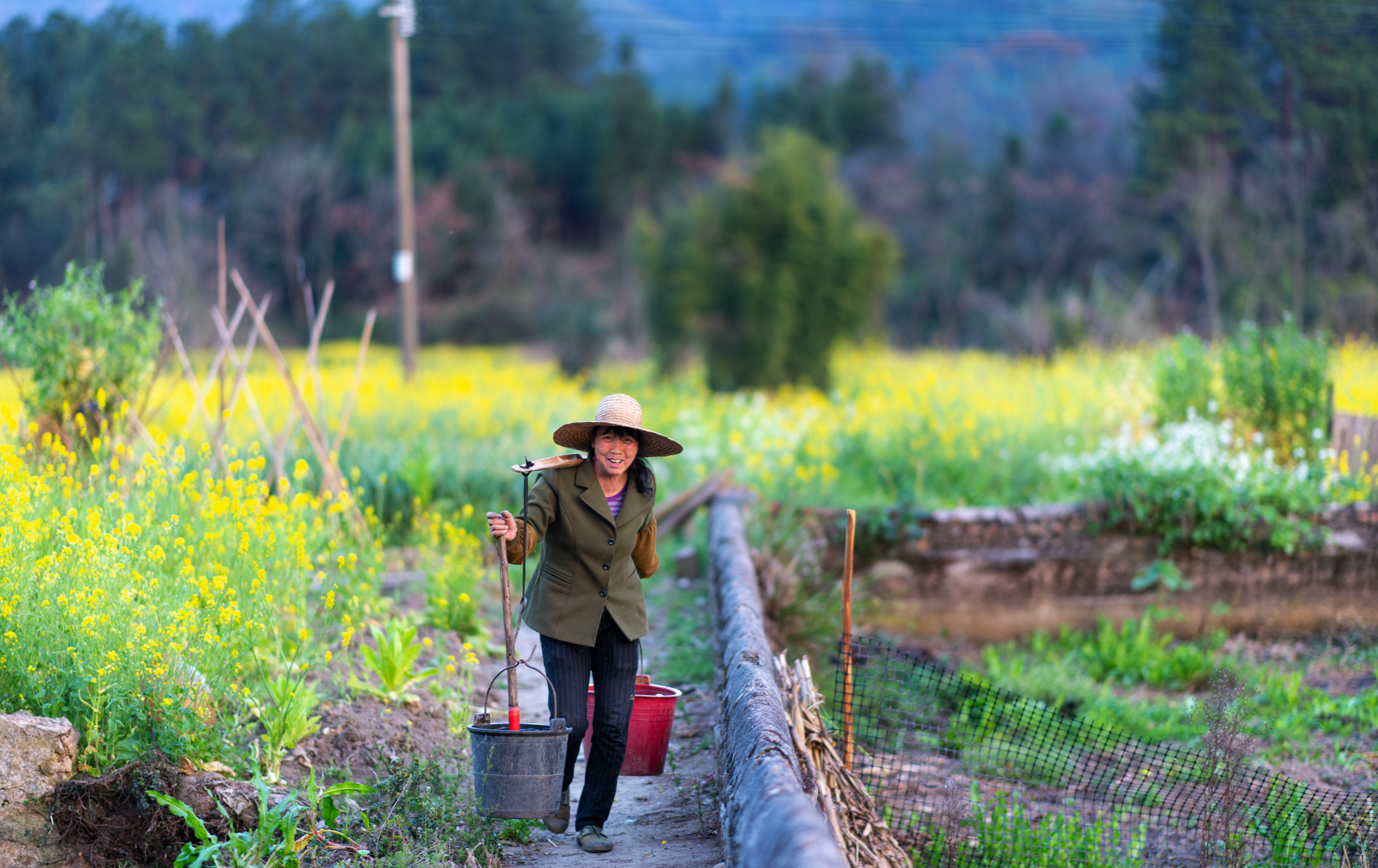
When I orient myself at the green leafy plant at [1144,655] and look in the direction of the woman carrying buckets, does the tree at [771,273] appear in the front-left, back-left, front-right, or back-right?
back-right

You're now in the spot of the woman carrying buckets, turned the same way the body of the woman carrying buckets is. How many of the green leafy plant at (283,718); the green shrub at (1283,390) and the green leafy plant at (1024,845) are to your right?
1

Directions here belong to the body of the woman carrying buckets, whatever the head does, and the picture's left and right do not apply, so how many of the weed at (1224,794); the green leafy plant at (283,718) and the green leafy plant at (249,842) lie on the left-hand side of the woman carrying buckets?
1

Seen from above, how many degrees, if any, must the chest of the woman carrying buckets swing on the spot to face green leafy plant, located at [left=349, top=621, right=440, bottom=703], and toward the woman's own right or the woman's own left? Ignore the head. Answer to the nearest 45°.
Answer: approximately 135° to the woman's own right

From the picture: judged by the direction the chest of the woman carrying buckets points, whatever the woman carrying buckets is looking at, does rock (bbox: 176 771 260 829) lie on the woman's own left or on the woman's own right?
on the woman's own right

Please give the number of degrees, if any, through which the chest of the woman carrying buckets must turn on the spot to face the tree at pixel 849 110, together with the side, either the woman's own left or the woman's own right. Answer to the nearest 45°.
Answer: approximately 180°

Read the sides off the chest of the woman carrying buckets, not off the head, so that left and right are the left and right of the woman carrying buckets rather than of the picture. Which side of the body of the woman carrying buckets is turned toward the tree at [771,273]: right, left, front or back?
back

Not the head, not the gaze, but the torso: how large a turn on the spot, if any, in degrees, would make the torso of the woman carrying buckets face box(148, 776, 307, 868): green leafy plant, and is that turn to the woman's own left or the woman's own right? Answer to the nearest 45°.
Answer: approximately 45° to the woman's own right

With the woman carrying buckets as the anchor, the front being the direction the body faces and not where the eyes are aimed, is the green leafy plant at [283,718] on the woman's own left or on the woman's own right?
on the woman's own right

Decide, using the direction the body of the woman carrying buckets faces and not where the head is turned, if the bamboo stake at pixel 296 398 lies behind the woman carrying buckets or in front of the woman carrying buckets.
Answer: behind

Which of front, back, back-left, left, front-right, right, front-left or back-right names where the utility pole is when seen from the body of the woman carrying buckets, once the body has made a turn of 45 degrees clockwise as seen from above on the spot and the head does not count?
back-right

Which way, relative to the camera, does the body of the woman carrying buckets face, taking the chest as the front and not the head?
toward the camera

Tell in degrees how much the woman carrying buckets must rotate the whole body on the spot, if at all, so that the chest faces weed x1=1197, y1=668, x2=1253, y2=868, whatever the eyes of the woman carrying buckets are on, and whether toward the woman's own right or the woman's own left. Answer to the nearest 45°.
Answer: approximately 90° to the woman's own left
